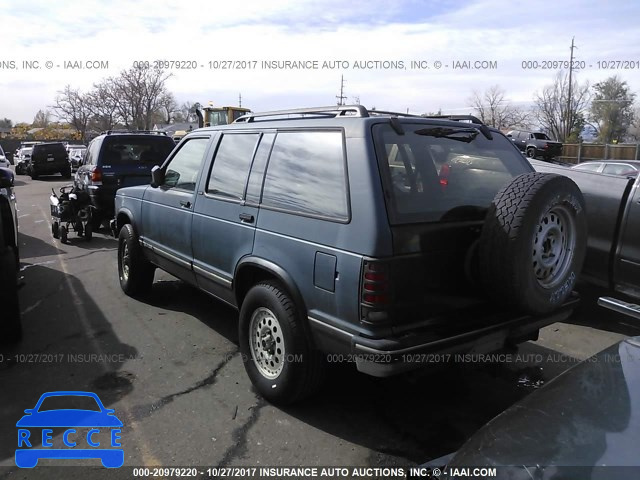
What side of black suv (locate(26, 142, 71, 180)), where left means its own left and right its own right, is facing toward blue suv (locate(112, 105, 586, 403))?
back

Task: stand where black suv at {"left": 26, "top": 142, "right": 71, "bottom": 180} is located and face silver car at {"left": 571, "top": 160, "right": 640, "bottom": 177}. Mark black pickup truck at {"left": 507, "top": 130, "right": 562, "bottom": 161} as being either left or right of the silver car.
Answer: left

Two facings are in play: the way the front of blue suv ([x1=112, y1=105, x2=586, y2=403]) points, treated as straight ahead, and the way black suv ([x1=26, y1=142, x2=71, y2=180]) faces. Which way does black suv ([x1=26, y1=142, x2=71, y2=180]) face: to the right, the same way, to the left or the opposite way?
the same way

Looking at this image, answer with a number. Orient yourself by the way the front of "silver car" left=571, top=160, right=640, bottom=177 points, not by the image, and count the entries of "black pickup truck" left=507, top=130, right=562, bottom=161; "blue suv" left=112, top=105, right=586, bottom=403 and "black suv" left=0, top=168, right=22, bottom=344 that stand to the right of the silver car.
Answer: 1

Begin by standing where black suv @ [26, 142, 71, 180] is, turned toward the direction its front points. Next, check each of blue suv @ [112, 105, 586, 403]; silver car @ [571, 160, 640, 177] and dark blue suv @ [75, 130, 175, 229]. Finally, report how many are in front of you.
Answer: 0

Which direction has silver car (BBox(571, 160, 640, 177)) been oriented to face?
to the viewer's left

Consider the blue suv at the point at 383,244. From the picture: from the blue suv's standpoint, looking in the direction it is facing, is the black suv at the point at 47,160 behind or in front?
in front

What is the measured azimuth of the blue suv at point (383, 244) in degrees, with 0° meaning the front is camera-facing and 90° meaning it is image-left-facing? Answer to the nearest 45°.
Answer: approximately 135°

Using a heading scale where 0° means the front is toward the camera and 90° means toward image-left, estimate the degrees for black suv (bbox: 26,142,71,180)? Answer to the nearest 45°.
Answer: approximately 180°

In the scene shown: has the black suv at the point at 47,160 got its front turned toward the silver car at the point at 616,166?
no

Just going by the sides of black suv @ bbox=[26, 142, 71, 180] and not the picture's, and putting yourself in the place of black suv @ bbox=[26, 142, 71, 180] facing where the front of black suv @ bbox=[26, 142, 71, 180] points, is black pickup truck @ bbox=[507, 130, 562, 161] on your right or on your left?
on your right

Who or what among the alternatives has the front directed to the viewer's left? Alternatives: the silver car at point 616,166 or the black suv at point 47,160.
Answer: the silver car

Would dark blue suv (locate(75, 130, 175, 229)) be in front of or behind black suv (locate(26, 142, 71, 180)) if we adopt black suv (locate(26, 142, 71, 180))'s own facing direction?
behind

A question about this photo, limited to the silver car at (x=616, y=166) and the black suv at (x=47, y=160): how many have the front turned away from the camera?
1
